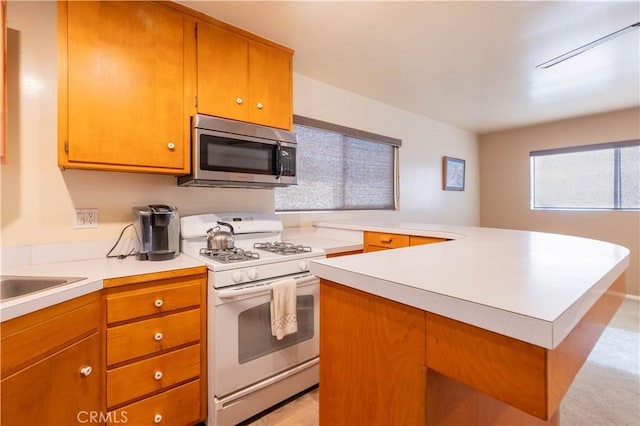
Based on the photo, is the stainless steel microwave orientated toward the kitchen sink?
no

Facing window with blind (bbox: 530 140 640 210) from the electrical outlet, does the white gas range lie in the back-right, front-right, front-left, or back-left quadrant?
front-right

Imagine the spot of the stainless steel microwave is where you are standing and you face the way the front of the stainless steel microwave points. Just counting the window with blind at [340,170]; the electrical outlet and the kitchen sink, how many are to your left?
1

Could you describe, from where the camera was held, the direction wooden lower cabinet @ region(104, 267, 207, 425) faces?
facing the viewer and to the right of the viewer

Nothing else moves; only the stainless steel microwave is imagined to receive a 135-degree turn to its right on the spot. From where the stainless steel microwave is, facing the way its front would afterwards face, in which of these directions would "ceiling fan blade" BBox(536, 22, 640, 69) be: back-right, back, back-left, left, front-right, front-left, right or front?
back

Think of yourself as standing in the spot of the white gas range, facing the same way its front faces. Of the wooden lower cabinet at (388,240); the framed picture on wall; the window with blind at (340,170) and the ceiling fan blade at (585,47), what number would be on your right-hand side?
0

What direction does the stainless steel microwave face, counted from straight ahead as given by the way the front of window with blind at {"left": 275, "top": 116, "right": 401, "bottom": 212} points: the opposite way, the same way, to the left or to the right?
the same way

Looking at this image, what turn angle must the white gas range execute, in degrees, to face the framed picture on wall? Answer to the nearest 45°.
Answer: approximately 90° to its left

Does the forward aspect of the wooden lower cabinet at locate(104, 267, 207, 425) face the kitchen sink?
no

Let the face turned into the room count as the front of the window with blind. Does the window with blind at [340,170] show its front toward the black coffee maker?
no

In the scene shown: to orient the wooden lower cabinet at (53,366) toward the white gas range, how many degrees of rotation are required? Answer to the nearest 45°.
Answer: approximately 45° to its left

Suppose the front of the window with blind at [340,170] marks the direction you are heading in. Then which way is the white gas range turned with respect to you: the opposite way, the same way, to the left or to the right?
the same way

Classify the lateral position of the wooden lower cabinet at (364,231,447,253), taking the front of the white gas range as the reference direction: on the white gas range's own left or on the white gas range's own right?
on the white gas range's own left

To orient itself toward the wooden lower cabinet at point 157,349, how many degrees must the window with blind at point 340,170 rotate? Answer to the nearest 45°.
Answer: approximately 90° to its right

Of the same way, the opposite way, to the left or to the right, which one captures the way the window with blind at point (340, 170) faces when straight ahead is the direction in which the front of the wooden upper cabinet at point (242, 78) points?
the same way
